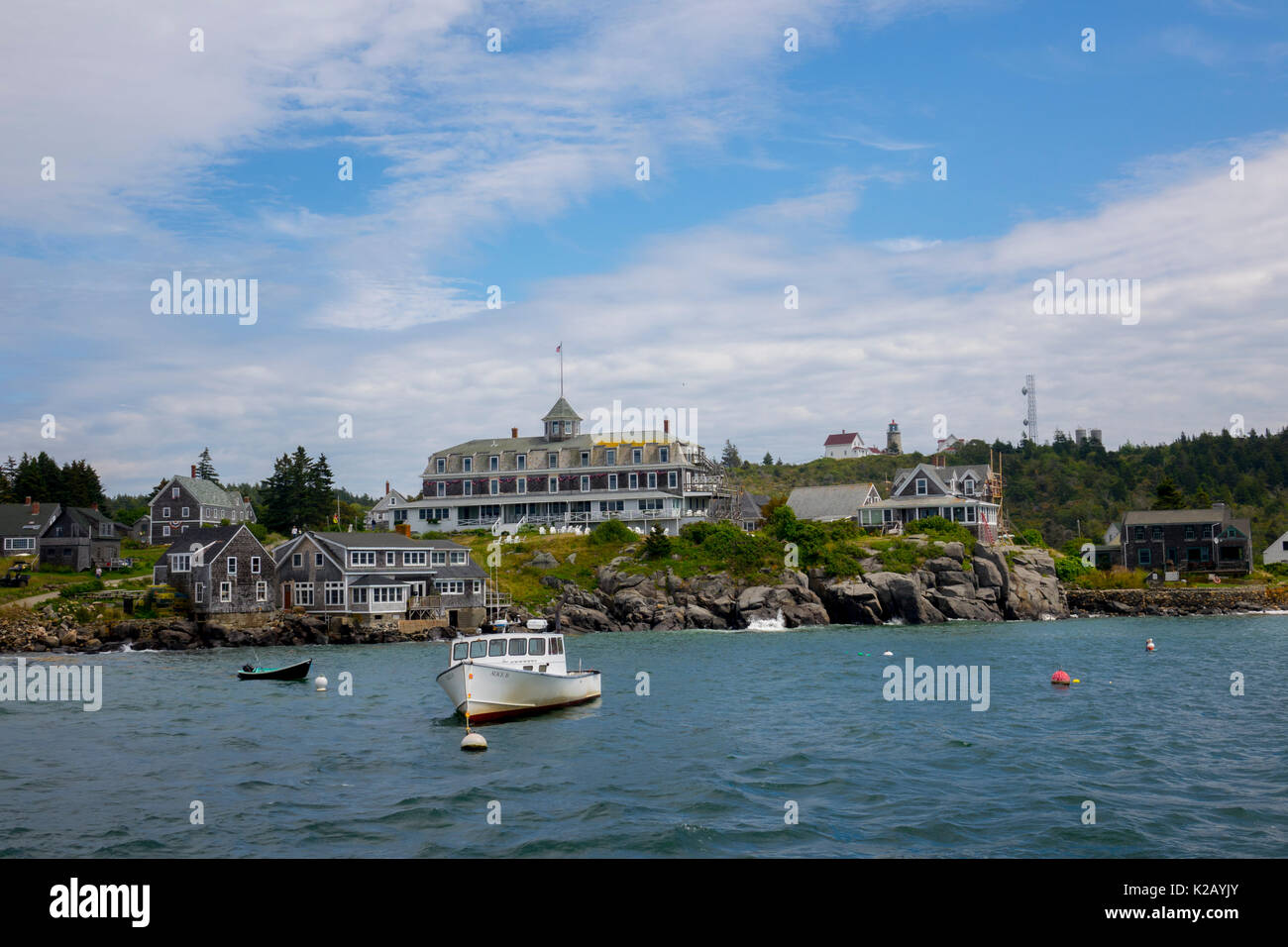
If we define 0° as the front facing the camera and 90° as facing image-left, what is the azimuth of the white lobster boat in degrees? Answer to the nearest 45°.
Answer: approximately 45°
